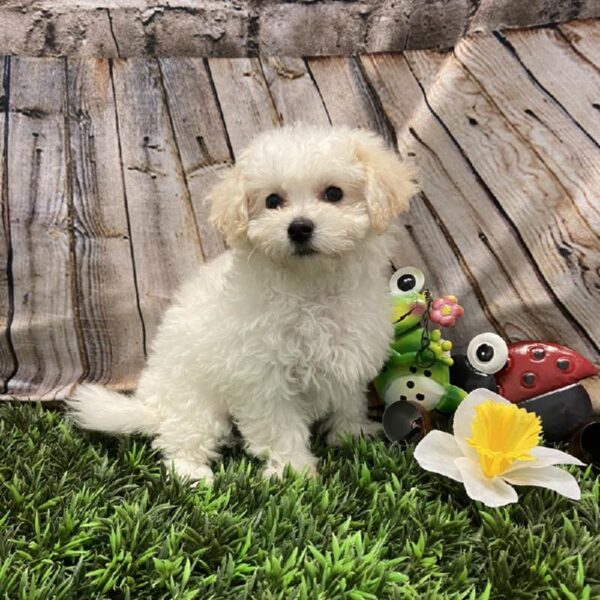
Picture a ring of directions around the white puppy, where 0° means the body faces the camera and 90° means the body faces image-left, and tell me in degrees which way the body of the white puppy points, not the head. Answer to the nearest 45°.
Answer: approximately 315°

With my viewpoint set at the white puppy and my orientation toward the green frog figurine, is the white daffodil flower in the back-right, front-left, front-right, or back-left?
front-right

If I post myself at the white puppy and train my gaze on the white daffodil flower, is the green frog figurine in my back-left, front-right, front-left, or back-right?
front-left
